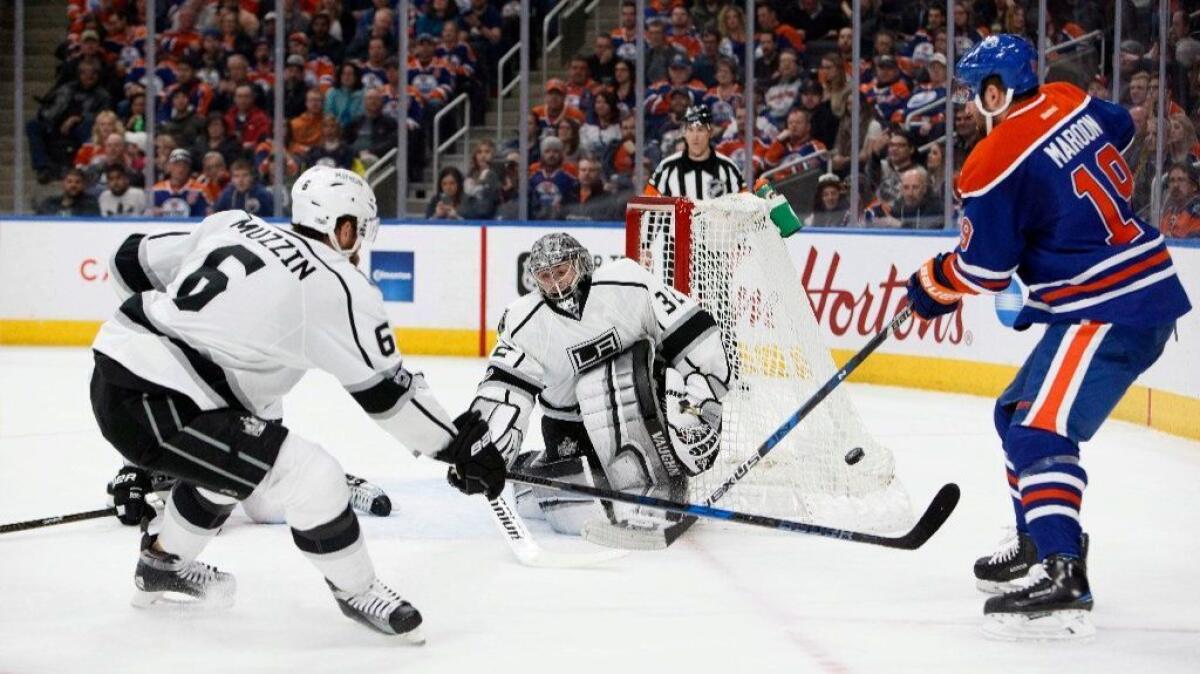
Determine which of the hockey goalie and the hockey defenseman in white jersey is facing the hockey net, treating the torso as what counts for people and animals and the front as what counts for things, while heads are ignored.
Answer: the hockey defenseman in white jersey

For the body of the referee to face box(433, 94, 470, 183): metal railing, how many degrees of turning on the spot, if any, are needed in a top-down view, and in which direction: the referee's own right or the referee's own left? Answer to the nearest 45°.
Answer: approximately 135° to the referee's own right

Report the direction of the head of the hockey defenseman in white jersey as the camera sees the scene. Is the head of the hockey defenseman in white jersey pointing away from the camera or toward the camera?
away from the camera

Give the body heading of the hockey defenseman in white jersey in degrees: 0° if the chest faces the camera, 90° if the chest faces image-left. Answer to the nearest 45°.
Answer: approximately 225°

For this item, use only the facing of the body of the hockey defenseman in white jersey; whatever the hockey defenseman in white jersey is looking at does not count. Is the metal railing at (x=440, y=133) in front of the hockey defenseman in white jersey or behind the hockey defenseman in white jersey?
in front

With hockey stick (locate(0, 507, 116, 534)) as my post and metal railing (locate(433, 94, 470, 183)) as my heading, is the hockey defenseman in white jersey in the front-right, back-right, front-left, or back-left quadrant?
back-right

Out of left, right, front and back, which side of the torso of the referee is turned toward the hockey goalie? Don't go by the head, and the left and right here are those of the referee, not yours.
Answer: front

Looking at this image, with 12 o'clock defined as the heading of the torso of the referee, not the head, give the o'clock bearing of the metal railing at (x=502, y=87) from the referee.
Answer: The metal railing is roughly at 5 o'clock from the referee.

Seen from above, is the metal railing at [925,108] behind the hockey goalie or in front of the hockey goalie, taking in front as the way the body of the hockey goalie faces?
behind

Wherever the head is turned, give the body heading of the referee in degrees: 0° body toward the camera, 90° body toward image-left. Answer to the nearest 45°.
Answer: approximately 0°

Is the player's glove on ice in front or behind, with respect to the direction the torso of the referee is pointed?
in front

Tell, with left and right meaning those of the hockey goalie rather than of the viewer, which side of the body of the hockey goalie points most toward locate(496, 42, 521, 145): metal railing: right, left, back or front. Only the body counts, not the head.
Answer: back

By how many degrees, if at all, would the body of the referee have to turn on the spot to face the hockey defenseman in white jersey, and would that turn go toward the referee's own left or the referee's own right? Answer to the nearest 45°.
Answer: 0° — they already face them

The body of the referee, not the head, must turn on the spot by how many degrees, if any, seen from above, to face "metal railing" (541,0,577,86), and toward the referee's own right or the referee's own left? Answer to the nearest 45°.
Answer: approximately 180°
